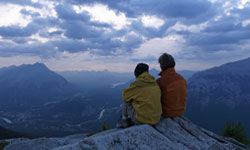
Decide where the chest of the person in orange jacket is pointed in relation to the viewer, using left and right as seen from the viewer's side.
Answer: facing away from the viewer and to the left of the viewer

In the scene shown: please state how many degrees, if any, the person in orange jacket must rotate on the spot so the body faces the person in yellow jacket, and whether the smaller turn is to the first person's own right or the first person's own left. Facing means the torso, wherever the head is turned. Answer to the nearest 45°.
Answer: approximately 90° to the first person's own left

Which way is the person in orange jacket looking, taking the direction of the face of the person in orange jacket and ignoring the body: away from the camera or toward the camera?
away from the camera
